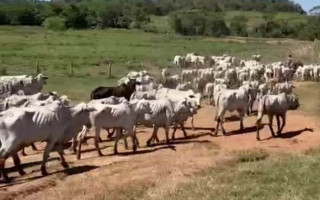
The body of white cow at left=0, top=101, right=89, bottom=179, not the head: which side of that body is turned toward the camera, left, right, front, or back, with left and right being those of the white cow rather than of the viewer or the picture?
right

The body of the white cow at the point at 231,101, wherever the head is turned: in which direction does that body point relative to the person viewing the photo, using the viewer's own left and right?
facing away from the viewer and to the right of the viewer

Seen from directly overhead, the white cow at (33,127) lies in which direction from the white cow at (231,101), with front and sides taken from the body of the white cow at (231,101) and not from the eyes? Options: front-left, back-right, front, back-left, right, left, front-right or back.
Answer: back

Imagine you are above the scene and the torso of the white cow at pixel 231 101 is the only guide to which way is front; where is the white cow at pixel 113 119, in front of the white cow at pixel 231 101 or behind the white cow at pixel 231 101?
behind
